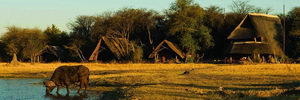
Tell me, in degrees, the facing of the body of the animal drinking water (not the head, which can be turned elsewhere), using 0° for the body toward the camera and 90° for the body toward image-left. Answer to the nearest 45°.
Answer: approximately 90°
